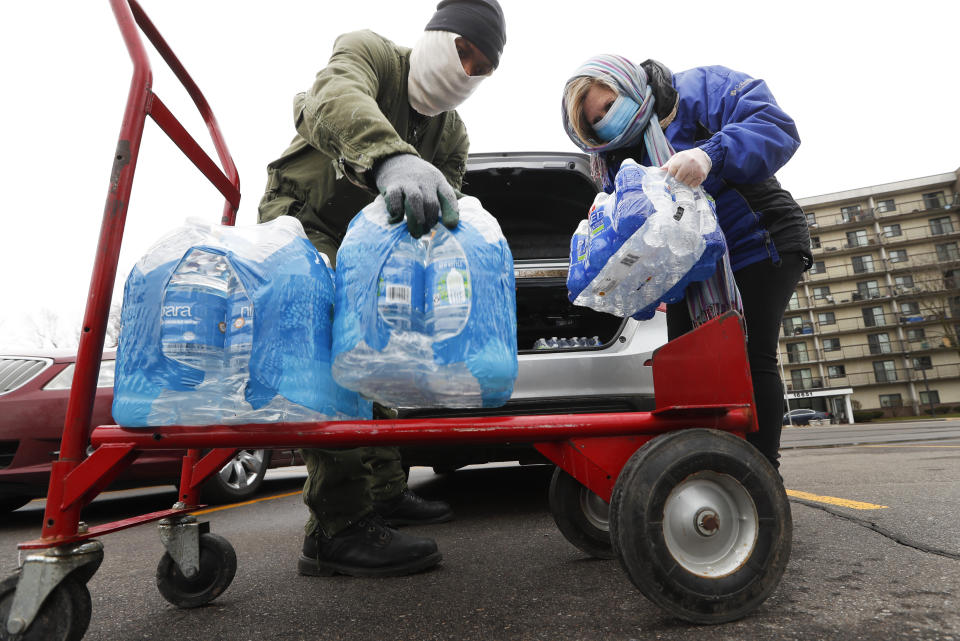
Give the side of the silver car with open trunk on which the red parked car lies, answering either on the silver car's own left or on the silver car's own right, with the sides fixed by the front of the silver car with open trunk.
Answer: on the silver car's own left

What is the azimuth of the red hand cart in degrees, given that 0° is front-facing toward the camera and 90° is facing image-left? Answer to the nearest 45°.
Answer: approximately 270°

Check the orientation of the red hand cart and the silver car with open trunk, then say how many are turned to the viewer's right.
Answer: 1

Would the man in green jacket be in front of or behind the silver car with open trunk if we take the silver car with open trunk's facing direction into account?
behind

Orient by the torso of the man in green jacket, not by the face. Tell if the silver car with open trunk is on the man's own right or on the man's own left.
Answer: on the man's own left

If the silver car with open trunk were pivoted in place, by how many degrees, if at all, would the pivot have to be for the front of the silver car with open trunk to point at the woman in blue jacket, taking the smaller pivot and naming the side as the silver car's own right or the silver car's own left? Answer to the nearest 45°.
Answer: approximately 135° to the silver car's own right

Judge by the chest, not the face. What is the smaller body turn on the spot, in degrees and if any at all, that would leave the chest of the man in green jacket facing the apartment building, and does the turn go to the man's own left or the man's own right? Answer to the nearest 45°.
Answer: approximately 90° to the man's own left

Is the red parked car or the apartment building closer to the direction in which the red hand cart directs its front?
the apartment building

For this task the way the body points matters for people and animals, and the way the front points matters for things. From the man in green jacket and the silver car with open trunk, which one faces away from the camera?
the silver car with open trunk

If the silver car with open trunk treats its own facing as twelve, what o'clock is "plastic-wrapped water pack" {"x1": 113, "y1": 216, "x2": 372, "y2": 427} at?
The plastic-wrapped water pack is roughly at 7 o'clock from the silver car with open trunk.

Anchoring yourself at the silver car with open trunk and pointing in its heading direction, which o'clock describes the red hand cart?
The red hand cart is roughly at 6 o'clock from the silver car with open trunk.

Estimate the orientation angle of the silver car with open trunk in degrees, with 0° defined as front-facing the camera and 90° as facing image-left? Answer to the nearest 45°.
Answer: approximately 180°
